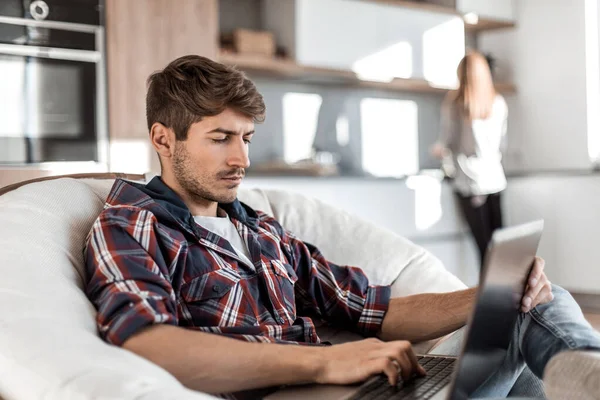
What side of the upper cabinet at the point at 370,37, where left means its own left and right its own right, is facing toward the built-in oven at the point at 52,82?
right

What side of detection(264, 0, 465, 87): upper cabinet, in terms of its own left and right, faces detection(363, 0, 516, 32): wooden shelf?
left

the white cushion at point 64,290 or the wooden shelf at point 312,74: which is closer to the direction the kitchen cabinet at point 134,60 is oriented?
the white cushion

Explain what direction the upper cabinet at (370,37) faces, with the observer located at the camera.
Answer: facing the viewer and to the right of the viewer

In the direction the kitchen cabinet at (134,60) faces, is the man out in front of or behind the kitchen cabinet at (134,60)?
in front

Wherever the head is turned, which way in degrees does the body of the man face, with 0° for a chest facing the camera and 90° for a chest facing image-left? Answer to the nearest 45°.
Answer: approximately 315°

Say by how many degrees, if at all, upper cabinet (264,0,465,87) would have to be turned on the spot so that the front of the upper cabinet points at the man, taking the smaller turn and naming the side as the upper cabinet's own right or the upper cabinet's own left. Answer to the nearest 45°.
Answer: approximately 45° to the upper cabinet's own right

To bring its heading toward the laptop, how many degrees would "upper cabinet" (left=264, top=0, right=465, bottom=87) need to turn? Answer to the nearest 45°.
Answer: approximately 45° to its right

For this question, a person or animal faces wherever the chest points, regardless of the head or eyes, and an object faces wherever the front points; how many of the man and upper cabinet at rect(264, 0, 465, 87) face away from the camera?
0

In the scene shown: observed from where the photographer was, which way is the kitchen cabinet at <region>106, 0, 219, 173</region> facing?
facing the viewer

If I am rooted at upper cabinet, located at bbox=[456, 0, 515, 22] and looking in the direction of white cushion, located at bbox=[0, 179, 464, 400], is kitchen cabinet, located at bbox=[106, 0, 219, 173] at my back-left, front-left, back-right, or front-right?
front-right

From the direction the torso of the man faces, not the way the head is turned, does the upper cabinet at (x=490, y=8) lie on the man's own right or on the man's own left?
on the man's own left

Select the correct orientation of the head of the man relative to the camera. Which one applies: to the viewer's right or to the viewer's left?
to the viewer's right

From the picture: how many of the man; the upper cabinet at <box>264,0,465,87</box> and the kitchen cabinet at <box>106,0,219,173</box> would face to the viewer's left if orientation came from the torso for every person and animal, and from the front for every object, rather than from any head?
0

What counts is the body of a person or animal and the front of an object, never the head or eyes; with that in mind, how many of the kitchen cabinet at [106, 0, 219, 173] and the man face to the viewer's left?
0
